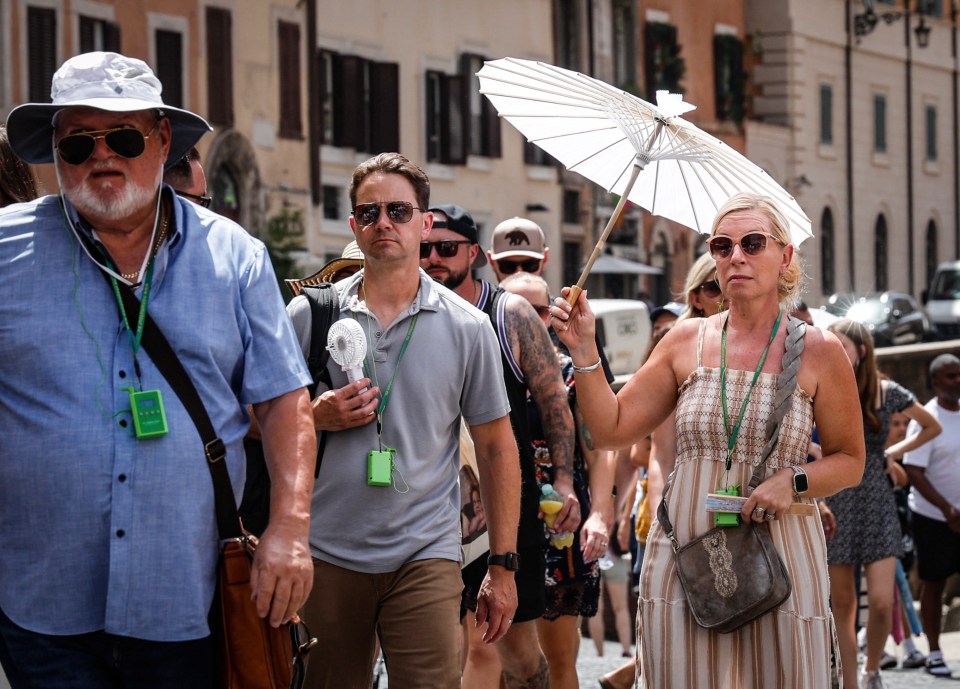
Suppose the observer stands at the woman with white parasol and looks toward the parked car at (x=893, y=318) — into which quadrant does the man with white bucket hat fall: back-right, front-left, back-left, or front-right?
back-left

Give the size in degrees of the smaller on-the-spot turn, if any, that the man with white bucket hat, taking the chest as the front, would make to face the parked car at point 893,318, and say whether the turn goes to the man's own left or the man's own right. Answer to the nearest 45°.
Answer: approximately 135° to the man's own left

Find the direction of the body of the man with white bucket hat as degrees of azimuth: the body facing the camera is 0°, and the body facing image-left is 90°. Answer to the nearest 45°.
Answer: approximately 0°

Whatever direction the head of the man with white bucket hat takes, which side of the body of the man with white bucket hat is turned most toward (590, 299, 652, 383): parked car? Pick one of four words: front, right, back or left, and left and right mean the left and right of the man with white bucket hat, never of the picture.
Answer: back

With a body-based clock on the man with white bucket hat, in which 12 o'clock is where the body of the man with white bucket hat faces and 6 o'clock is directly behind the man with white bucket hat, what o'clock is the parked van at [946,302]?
The parked van is roughly at 7 o'clock from the man with white bucket hat.

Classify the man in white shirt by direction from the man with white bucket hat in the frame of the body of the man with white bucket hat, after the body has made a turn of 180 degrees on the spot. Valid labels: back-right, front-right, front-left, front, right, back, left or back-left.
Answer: front-right

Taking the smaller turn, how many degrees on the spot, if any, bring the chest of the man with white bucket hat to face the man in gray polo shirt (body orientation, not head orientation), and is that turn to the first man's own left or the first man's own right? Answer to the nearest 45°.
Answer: approximately 135° to the first man's own left

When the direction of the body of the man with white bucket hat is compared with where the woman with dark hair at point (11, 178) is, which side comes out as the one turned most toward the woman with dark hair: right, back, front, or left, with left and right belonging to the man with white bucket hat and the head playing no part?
back

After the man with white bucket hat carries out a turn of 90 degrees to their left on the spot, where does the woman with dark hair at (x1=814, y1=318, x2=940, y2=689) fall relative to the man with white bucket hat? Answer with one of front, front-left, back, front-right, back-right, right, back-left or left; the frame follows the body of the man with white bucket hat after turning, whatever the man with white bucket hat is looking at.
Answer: front-left
